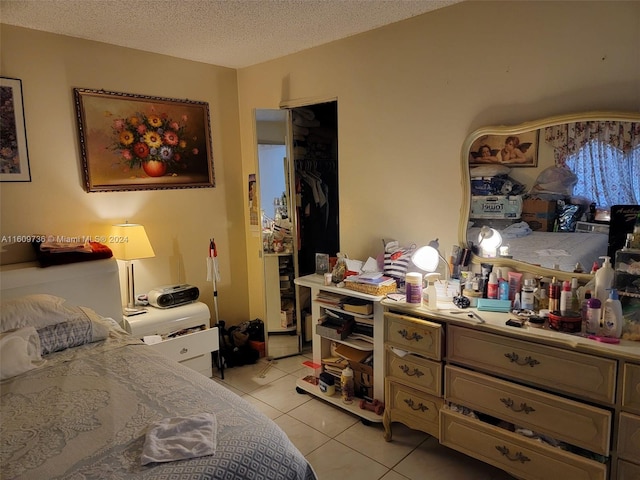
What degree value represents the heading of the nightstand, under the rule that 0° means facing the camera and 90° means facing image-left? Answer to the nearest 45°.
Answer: approximately 315°

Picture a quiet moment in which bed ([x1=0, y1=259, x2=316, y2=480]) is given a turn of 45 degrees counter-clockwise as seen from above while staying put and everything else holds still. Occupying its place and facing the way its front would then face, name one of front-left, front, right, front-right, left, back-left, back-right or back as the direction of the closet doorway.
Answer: front-left

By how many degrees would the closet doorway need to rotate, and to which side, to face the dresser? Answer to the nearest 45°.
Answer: approximately 90° to its left

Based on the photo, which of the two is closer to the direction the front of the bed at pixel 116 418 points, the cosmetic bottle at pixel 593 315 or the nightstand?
the cosmetic bottle
